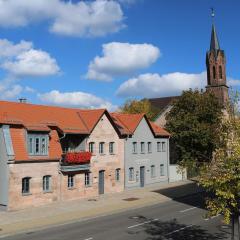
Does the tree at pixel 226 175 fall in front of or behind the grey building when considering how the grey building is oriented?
in front
